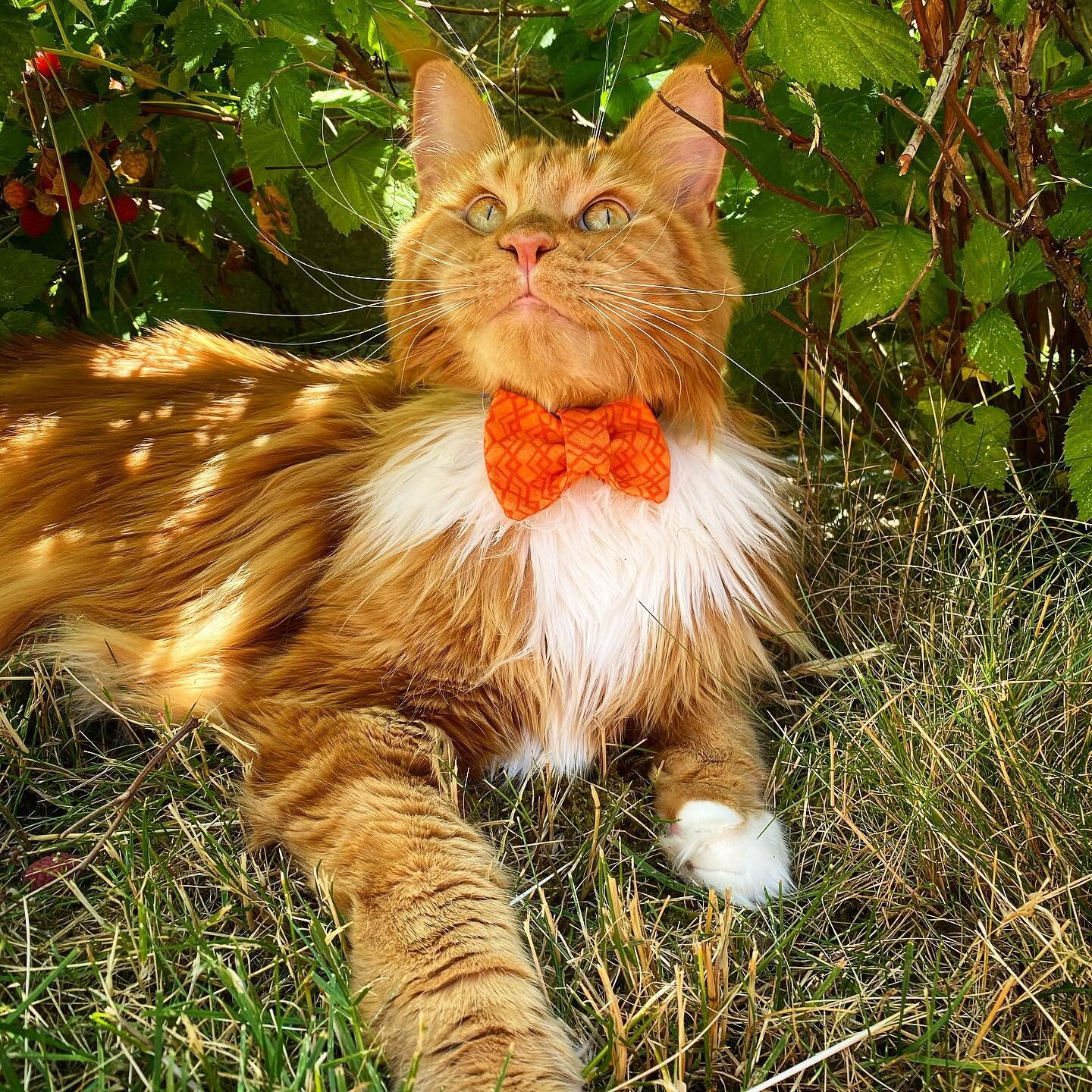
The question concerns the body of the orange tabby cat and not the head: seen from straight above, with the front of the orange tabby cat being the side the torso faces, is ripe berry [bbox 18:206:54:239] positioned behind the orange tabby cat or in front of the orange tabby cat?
behind

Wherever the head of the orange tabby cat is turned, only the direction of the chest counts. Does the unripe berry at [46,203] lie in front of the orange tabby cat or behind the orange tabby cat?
behind

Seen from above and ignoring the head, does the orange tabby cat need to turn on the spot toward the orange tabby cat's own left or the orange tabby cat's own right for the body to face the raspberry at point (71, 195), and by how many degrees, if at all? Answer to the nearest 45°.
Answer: approximately 180°

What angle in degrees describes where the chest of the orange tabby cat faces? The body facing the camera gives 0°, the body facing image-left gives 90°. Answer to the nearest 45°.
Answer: approximately 315°

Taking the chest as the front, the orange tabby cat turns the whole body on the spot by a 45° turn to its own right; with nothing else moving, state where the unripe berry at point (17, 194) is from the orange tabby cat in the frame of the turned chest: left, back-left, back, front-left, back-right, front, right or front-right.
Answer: back-right
